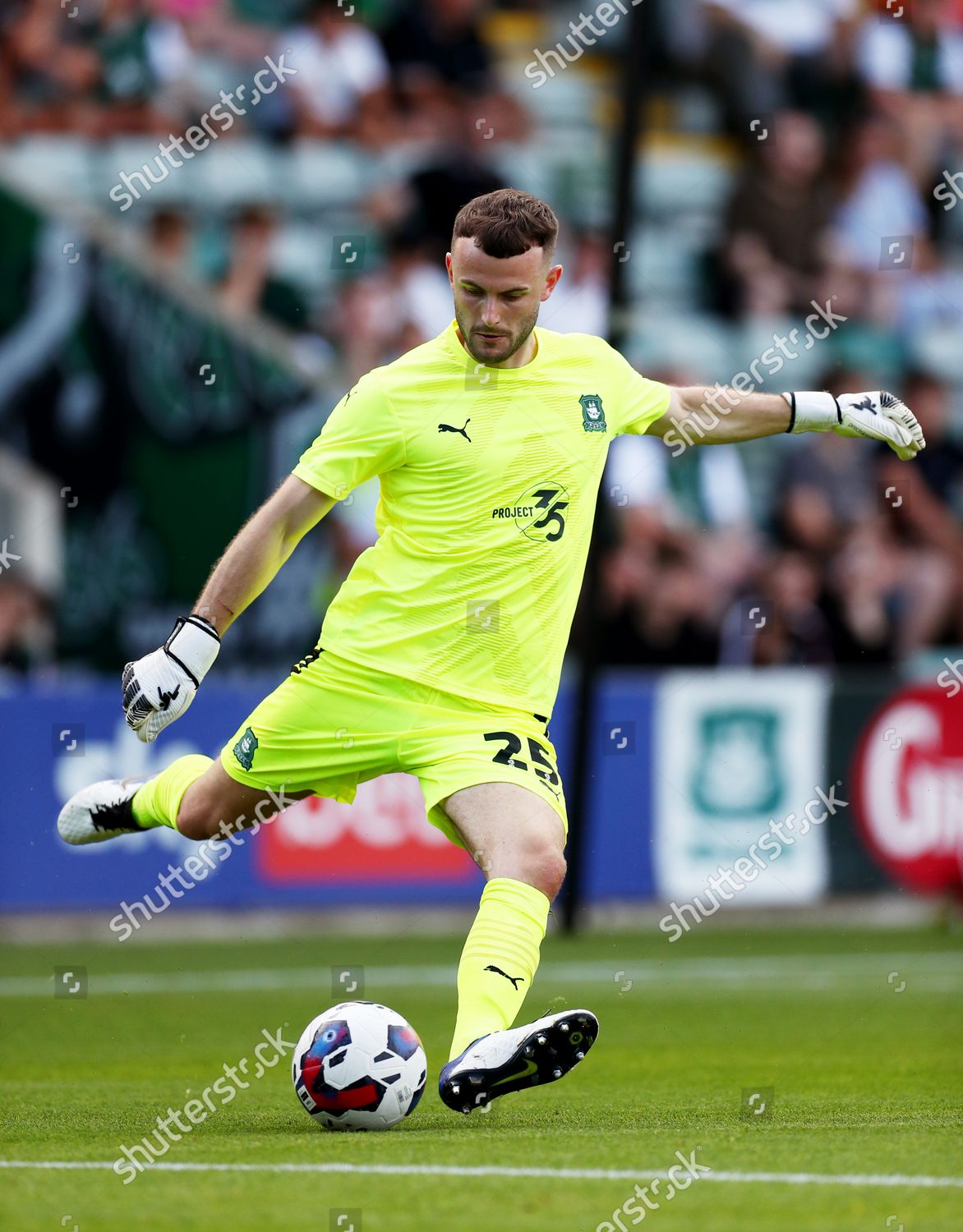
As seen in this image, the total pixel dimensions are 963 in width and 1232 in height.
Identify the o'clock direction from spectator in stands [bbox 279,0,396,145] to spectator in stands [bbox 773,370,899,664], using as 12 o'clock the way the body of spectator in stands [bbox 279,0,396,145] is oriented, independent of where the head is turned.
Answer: spectator in stands [bbox 773,370,899,664] is roughly at 10 o'clock from spectator in stands [bbox 279,0,396,145].

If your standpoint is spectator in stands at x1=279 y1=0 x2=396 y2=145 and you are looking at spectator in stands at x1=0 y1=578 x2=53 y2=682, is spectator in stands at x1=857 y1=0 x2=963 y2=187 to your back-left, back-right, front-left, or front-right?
back-left

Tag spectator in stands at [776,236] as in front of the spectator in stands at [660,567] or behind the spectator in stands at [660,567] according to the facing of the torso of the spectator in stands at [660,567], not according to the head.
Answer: behind

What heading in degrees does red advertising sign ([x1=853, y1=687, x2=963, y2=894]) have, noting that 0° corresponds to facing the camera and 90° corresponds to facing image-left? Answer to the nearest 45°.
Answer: approximately 0°

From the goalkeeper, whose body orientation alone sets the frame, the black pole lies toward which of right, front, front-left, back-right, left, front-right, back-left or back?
back

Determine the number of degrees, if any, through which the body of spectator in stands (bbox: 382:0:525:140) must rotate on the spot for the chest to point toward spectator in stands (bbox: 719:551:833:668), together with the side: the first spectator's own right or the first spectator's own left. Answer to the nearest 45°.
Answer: approximately 45° to the first spectator's own left

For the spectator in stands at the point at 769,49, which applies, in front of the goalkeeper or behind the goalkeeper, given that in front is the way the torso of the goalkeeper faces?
behind

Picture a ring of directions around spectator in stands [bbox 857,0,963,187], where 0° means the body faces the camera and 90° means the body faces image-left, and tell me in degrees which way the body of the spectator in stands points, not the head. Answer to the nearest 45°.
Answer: approximately 0°

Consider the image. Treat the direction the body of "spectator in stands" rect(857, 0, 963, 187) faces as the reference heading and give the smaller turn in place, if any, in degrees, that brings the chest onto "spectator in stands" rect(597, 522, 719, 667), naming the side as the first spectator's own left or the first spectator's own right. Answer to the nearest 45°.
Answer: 0° — they already face them

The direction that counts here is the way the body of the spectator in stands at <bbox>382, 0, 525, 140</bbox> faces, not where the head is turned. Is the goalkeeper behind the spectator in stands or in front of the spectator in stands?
in front

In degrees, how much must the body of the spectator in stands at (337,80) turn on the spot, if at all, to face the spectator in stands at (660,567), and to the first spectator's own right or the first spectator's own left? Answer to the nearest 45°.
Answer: approximately 45° to the first spectator's own left

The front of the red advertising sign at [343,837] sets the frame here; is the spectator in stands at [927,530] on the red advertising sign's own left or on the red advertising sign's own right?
on the red advertising sign's own left
